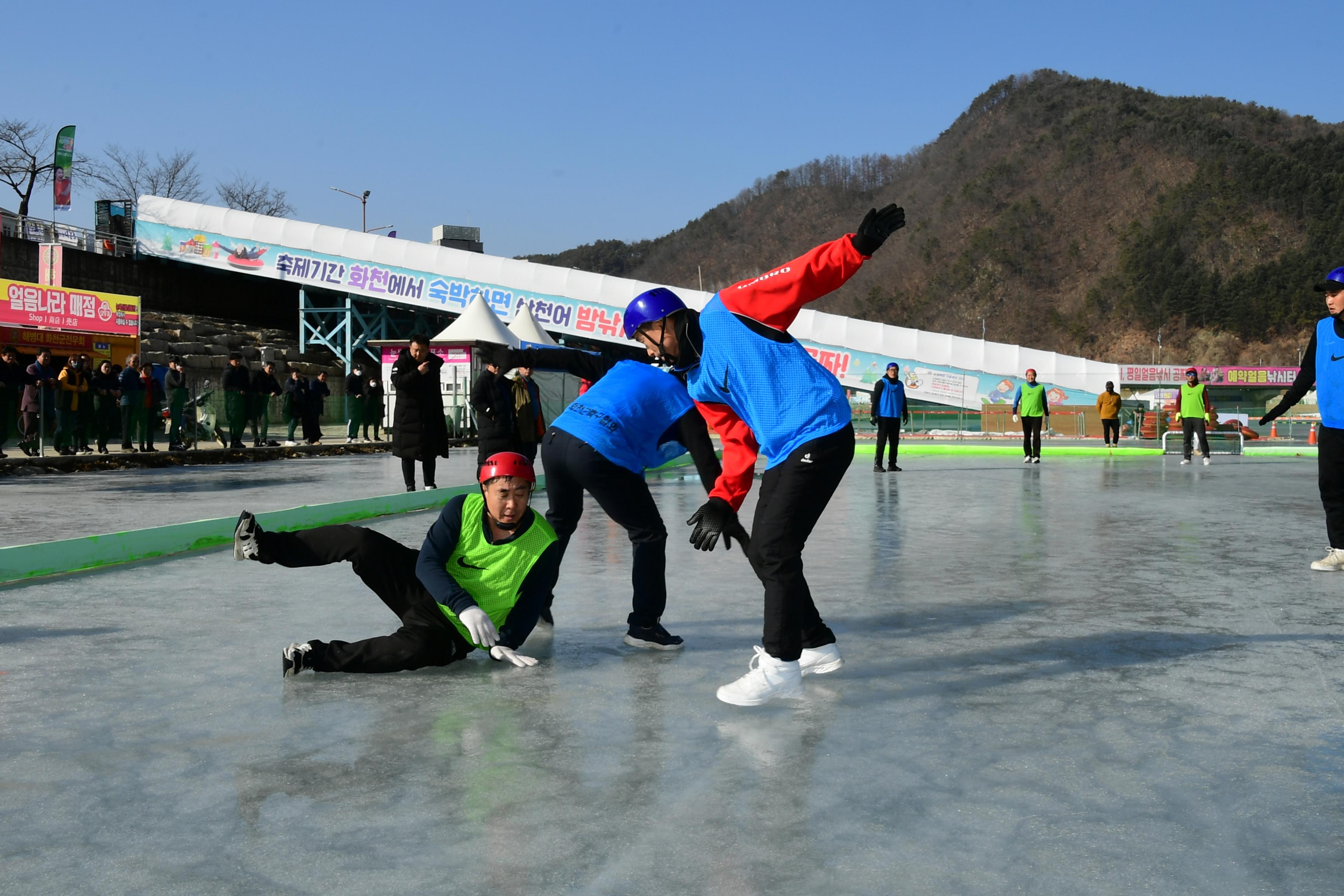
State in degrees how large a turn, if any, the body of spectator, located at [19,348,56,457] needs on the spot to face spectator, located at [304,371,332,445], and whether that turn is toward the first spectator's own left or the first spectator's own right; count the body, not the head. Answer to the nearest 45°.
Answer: approximately 90° to the first spectator's own left

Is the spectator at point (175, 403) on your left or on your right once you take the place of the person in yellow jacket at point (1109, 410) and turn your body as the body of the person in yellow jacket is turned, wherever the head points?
on your right

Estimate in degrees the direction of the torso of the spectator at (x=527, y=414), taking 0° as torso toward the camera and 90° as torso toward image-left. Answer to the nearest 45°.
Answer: approximately 315°

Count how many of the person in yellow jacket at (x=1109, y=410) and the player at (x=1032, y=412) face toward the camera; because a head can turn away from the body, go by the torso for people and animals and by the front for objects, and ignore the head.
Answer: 2

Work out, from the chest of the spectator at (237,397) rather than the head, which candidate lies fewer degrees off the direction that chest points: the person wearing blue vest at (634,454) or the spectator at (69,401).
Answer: the person wearing blue vest

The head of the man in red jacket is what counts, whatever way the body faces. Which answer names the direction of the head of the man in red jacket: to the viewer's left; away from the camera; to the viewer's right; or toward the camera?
to the viewer's left

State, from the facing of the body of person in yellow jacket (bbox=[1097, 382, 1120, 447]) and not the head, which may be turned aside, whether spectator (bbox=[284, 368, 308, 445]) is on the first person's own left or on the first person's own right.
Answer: on the first person's own right

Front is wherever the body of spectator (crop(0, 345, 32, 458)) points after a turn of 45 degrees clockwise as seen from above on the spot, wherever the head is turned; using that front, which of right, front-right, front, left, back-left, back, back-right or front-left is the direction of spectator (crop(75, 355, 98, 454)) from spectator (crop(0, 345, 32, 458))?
back-left

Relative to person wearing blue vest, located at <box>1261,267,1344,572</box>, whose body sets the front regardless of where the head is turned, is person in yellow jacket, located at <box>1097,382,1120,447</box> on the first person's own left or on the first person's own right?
on the first person's own right

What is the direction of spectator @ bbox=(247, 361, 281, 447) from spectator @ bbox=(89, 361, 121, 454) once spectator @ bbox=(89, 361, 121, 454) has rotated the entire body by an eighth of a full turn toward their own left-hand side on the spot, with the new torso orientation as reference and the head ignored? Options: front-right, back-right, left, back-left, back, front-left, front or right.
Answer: front-left

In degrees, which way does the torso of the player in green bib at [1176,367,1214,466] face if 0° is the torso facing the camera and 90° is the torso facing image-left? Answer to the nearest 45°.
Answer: approximately 0°

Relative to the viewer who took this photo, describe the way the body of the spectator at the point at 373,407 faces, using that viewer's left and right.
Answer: facing the viewer and to the right of the viewer
